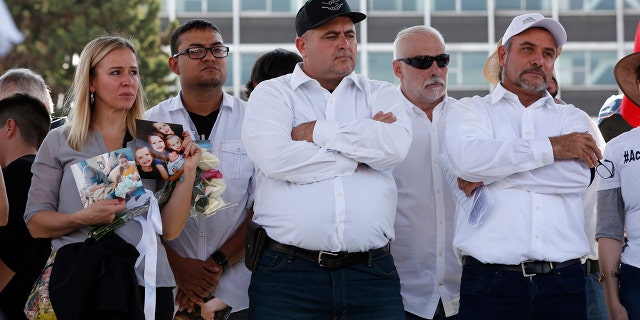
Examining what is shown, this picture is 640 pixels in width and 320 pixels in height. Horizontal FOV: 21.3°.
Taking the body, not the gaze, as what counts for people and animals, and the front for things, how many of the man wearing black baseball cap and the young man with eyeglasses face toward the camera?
2

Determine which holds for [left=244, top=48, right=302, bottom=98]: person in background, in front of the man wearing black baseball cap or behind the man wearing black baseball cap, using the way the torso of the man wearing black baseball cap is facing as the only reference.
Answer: behind

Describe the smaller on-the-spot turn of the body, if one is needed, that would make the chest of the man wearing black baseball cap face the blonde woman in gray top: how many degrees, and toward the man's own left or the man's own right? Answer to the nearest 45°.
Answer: approximately 90° to the man's own right

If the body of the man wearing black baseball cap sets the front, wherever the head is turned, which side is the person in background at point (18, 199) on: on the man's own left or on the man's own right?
on the man's own right

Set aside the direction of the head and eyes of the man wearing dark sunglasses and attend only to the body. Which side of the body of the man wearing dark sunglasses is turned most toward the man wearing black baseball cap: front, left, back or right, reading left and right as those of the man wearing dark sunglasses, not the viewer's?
right

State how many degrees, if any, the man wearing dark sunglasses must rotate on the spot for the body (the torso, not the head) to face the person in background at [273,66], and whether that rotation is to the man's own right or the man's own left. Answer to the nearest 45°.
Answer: approximately 180°

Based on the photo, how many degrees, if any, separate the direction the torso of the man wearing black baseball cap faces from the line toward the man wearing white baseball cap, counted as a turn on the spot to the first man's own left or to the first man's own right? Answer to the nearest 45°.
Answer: approximately 90° to the first man's own left

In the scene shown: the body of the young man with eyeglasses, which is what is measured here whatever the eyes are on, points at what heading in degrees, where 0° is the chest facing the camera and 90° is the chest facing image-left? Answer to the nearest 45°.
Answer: approximately 0°

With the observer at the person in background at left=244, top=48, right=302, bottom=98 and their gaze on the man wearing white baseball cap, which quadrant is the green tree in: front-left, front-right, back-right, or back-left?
back-left

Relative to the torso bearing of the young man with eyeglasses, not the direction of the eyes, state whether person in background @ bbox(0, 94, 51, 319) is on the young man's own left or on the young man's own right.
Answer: on the young man's own right
